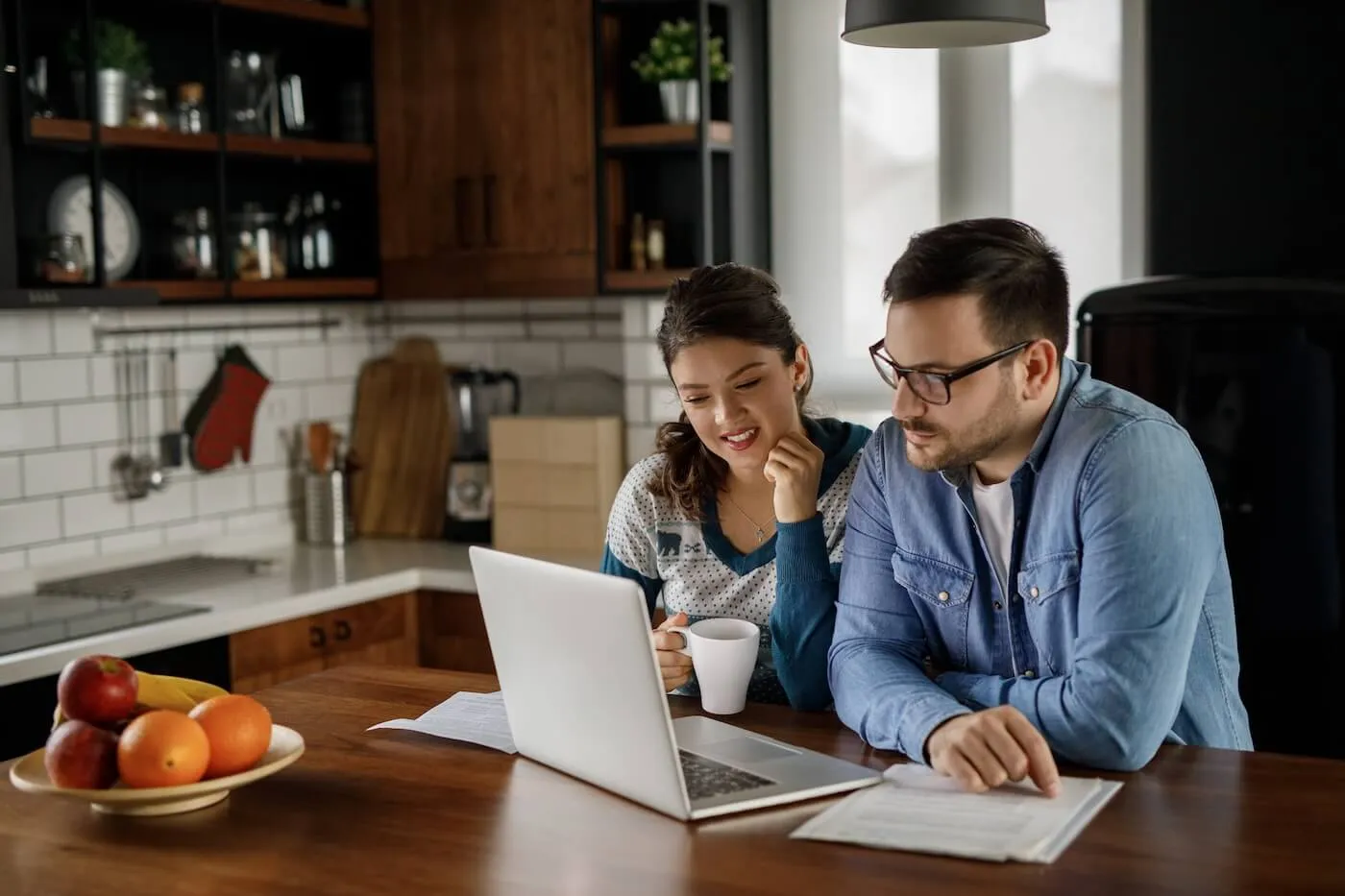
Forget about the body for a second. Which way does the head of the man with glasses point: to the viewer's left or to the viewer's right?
to the viewer's left

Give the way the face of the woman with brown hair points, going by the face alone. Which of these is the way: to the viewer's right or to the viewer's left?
to the viewer's left

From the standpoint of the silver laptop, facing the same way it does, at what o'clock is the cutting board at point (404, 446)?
The cutting board is roughly at 10 o'clock from the silver laptop.

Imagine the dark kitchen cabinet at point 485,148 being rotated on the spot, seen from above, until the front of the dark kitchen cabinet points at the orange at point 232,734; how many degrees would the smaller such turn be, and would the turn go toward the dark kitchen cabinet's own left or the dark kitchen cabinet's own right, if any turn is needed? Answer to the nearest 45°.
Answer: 0° — it already faces it

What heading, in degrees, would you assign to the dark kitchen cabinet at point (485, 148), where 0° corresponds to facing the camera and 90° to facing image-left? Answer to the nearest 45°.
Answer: approximately 0°

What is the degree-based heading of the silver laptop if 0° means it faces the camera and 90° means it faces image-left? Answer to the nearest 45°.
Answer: approximately 225°
